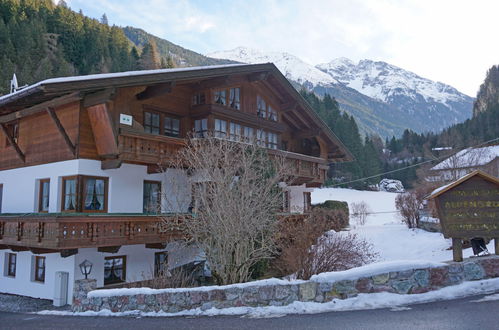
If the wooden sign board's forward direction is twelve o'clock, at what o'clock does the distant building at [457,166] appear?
The distant building is roughly at 6 o'clock from the wooden sign board.

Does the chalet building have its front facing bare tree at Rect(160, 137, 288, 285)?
yes

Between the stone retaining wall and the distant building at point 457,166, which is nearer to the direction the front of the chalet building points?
the stone retaining wall

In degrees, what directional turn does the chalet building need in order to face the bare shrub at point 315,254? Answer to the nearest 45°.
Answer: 0° — it already faces it

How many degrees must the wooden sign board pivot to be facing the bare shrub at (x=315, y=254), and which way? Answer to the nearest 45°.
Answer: approximately 90° to its right

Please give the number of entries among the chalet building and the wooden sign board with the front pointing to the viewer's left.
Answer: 0

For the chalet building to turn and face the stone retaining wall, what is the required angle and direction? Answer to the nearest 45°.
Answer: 0° — it already faces it

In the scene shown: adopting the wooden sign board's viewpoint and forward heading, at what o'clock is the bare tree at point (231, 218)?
The bare tree is roughly at 3 o'clock from the wooden sign board.

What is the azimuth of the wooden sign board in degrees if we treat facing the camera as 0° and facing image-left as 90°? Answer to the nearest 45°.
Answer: approximately 0°

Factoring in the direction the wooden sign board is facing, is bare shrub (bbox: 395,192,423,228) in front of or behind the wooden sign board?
behind

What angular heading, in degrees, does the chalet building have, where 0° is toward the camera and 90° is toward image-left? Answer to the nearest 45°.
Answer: approximately 315°
